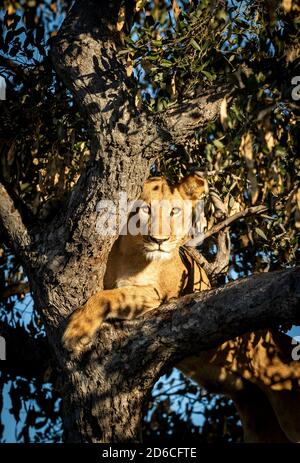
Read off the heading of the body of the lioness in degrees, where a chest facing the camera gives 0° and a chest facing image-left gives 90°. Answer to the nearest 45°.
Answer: approximately 0°
